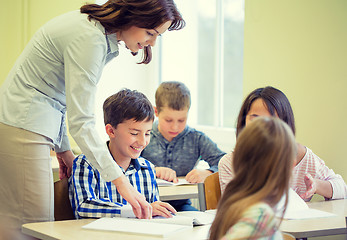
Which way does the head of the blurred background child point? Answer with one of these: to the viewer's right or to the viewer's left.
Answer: to the viewer's left

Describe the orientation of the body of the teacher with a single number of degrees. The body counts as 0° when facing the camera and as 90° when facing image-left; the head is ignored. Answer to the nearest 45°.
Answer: approximately 270°

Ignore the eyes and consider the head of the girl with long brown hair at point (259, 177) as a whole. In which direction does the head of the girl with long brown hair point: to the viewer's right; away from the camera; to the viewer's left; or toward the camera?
away from the camera

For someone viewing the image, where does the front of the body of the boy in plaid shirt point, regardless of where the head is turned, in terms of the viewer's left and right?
facing the viewer and to the right of the viewer

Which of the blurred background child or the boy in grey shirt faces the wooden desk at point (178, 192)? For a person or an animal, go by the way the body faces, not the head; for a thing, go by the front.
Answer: the boy in grey shirt

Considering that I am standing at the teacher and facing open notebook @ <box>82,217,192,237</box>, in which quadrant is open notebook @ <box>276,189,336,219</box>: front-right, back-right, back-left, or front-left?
front-left

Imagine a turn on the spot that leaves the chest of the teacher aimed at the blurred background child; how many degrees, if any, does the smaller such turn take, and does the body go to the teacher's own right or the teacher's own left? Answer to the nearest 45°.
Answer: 0° — they already face them

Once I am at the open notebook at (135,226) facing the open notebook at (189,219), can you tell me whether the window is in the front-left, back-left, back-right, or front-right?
front-left

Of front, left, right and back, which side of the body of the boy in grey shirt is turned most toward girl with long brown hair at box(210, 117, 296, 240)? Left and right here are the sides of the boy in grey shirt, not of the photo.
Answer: front

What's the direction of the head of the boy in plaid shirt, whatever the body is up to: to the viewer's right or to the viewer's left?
to the viewer's right

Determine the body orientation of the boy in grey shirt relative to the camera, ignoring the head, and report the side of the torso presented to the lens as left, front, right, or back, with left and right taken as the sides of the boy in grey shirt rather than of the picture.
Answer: front
